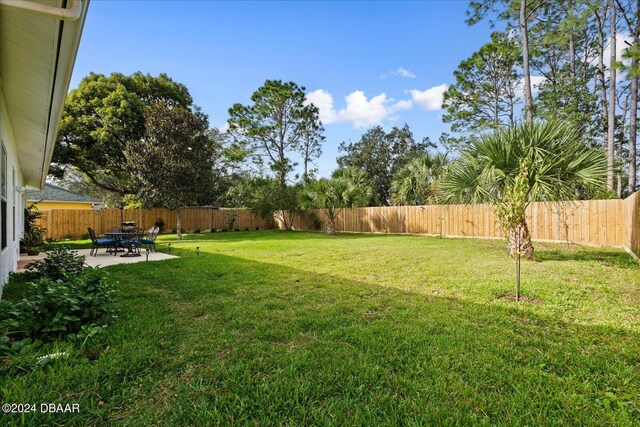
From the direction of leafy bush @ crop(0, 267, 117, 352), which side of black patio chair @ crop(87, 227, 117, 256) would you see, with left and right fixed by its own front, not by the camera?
right

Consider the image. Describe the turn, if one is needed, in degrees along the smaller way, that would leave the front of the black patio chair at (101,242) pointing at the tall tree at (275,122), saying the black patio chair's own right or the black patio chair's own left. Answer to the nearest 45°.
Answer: approximately 45° to the black patio chair's own left

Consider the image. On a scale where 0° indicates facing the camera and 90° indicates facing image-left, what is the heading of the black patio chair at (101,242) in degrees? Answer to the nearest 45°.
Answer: approximately 270°

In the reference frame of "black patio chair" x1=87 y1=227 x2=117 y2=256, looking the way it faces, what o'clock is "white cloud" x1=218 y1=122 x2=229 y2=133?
The white cloud is roughly at 10 o'clock from the black patio chair.

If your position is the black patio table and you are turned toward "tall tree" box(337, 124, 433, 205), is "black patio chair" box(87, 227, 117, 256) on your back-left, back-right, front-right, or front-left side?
back-left

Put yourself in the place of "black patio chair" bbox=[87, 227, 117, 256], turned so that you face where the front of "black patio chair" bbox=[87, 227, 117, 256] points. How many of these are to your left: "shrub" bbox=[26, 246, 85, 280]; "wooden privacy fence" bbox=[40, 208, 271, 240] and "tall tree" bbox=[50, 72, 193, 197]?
2

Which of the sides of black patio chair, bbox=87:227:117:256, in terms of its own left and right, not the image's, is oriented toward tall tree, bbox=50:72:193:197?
left
